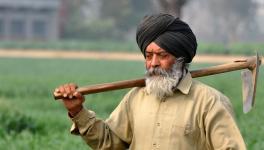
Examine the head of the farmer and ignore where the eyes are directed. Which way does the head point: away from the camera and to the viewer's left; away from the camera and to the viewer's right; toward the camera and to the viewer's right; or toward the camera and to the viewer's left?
toward the camera and to the viewer's left

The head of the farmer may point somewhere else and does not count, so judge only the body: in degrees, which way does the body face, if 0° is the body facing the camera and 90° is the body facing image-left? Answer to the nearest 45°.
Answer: approximately 45°
